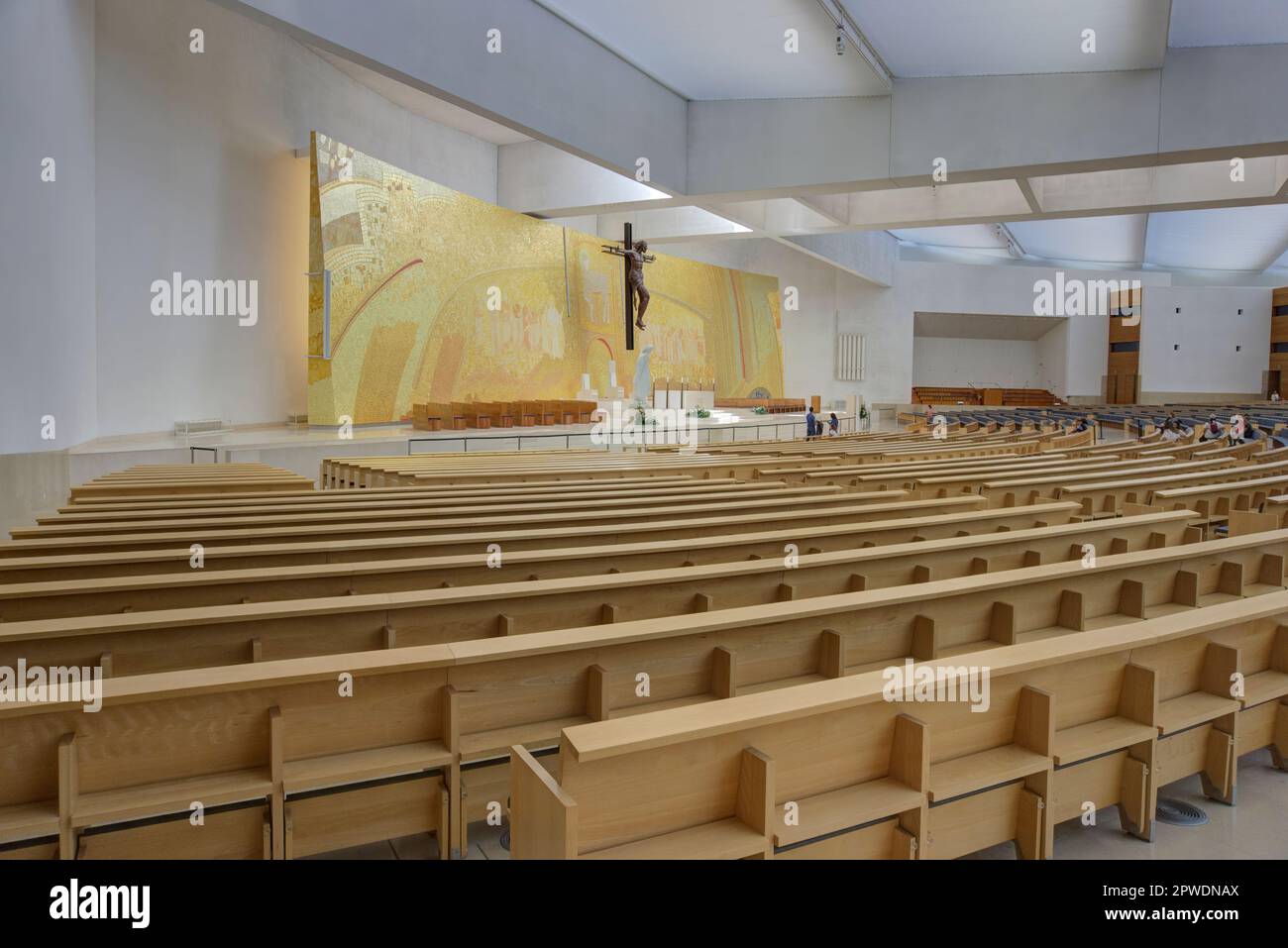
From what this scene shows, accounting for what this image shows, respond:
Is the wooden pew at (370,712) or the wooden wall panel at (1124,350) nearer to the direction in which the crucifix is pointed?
the wooden pew

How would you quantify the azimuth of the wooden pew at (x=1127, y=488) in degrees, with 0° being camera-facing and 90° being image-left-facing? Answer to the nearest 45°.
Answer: approximately 135°

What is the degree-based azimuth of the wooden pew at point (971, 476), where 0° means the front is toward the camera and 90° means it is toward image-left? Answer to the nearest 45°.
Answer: approximately 135°

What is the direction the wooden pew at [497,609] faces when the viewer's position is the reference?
facing away from the viewer and to the left of the viewer

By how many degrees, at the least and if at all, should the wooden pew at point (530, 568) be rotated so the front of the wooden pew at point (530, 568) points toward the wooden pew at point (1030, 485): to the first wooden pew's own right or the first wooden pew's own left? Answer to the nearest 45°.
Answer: approximately 90° to the first wooden pew's own right

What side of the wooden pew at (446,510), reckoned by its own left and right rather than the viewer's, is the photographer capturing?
back

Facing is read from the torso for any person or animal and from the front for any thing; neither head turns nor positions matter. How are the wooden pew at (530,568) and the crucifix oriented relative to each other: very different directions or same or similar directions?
very different directions

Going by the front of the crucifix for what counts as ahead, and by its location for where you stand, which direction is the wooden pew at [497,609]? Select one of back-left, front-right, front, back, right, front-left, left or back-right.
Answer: front-right

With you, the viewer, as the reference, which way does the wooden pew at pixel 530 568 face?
facing away from the viewer and to the left of the viewer

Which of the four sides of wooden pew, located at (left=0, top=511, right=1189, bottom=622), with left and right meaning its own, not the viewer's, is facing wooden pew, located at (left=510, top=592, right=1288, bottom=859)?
back

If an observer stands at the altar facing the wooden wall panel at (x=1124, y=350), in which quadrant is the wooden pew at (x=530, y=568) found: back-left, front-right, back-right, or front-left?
back-right
